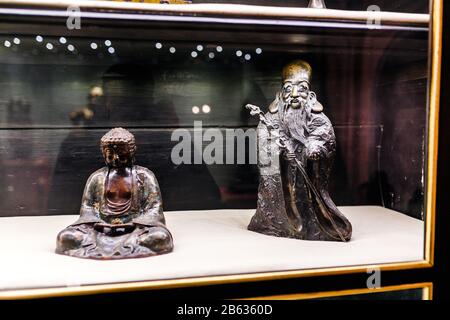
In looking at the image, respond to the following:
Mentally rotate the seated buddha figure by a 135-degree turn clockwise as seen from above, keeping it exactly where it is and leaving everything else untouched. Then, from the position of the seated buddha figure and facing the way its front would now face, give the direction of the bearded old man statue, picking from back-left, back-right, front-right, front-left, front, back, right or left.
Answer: back-right

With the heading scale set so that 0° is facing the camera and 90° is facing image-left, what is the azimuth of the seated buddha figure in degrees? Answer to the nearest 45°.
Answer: approximately 0°

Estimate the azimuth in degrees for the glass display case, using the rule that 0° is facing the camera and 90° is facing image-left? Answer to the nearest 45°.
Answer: approximately 0°
